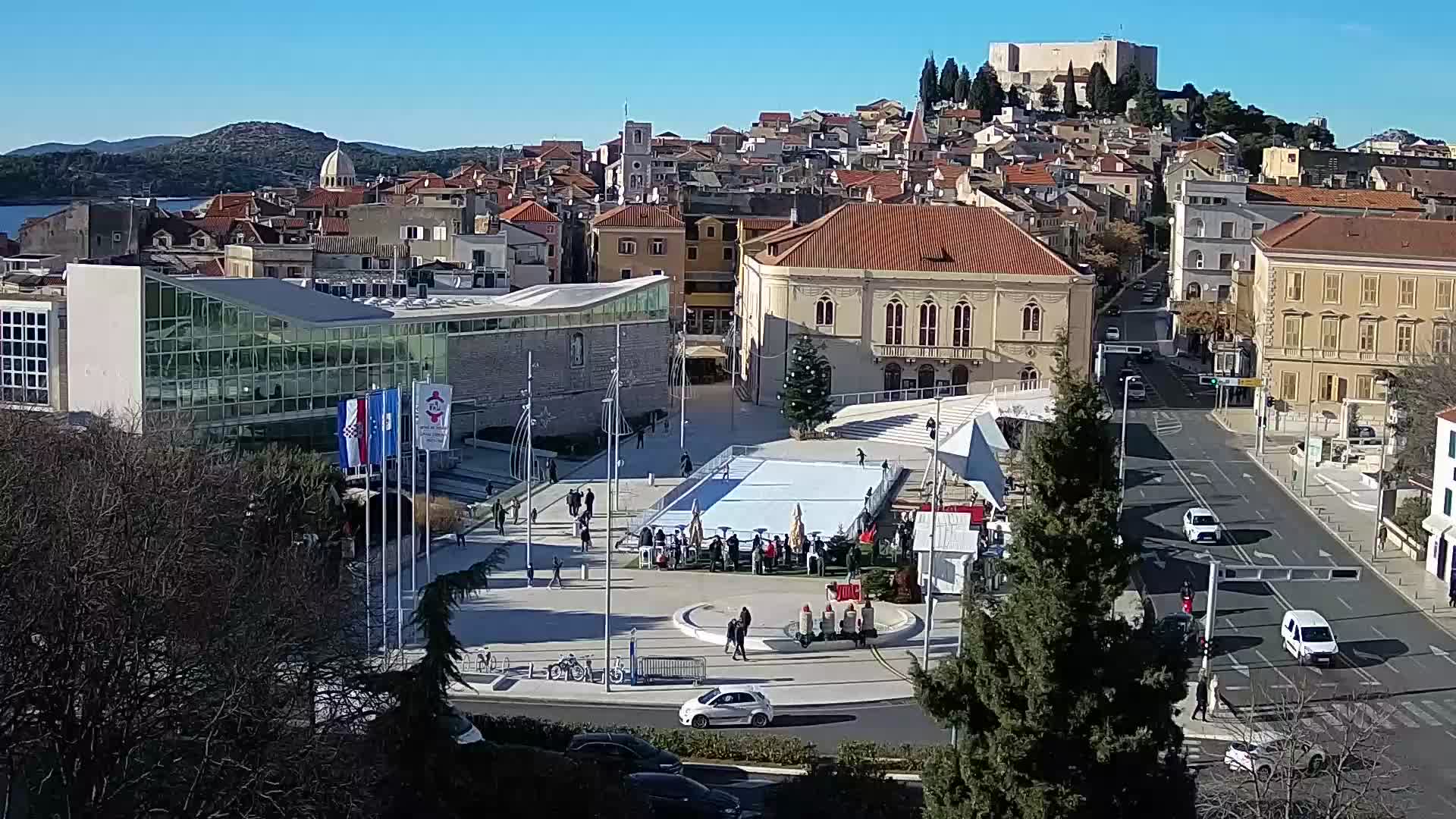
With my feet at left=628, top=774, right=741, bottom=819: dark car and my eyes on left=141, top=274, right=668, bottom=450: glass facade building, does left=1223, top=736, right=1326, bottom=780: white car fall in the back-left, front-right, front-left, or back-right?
back-right

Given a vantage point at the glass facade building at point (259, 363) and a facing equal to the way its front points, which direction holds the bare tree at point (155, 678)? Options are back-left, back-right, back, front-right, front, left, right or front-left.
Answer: front-right

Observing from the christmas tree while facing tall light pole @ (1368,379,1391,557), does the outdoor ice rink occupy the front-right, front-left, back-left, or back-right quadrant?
front-right

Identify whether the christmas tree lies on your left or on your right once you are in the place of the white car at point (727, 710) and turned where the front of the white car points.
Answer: on your right

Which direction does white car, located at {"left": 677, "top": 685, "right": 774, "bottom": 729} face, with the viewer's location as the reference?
facing to the left of the viewer

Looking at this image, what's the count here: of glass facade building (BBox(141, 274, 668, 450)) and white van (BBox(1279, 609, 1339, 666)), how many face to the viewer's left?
0

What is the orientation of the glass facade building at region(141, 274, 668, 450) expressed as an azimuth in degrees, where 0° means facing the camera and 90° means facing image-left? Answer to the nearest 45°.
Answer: approximately 315°

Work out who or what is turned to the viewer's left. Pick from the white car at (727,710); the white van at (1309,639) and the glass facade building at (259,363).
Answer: the white car at (727,710)

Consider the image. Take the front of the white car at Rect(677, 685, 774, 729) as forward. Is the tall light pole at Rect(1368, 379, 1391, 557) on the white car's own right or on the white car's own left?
on the white car's own right

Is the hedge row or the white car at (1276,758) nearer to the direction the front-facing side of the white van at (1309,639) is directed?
the white car

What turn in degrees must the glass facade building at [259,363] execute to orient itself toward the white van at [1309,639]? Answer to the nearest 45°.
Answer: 0° — it already faces it

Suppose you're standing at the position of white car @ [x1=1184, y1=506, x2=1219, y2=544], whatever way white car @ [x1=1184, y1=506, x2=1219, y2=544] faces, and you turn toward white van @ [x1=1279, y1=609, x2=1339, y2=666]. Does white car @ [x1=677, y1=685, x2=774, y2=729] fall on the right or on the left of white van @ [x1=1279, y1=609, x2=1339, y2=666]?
right

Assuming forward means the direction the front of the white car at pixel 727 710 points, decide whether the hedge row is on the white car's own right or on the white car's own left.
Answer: on the white car's own left

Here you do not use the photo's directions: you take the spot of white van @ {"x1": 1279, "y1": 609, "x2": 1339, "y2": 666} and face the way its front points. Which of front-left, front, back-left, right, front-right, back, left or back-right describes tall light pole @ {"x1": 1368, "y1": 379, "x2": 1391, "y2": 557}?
back-left

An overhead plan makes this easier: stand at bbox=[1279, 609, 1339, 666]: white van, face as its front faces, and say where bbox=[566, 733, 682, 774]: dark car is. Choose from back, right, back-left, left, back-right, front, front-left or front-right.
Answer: right

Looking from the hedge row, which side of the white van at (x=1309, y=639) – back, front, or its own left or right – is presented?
right

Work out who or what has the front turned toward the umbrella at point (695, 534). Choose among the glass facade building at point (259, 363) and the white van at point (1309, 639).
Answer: the glass facade building

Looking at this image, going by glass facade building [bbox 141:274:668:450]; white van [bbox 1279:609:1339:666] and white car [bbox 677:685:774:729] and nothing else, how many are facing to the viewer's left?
1

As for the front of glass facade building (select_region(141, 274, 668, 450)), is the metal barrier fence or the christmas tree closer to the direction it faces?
the metal barrier fence

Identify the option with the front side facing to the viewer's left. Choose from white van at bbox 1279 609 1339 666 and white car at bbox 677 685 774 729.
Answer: white car at bbox 677 685 774 729

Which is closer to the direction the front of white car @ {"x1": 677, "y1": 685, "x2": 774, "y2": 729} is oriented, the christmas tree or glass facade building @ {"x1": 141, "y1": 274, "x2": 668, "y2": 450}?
the glass facade building
